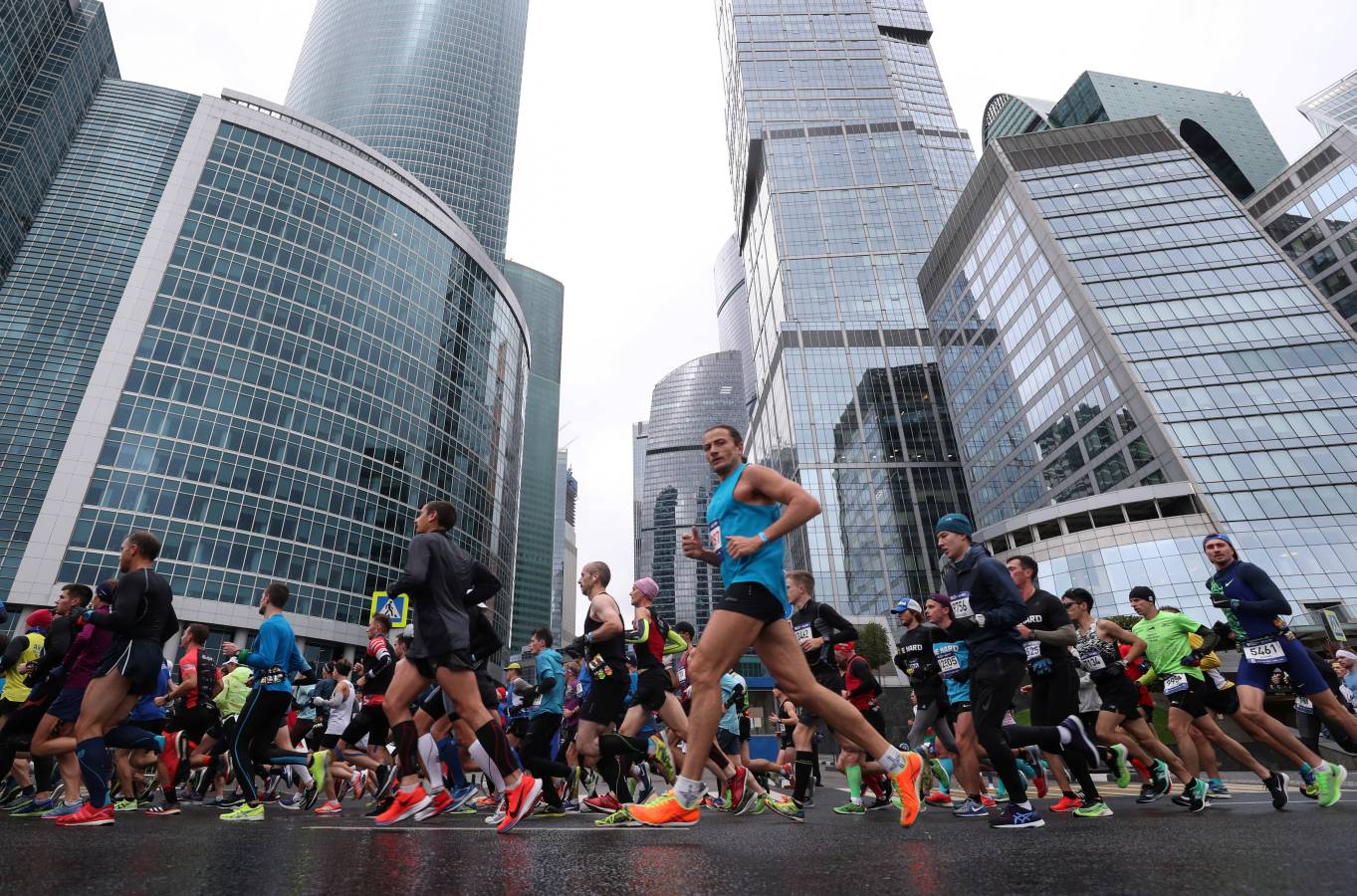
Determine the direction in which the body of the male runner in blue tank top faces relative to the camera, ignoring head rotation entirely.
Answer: to the viewer's left

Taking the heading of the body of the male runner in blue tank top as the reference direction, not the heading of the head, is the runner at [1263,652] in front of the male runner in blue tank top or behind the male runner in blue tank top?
behind

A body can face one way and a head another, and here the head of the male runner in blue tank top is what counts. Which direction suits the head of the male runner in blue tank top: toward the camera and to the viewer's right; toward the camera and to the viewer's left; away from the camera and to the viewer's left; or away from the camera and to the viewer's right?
toward the camera and to the viewer's left

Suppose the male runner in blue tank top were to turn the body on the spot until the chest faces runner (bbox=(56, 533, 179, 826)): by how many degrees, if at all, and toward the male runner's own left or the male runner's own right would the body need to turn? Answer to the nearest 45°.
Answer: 0° — they already face them

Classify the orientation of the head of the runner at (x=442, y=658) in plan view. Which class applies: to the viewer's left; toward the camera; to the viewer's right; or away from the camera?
to the viewer's left

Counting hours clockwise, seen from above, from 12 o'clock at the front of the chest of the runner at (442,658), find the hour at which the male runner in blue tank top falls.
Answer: The male runner in blue tank top is roughly at 6 o'clock from the runner.

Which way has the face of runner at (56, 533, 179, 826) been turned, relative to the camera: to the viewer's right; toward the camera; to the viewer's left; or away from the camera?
to the viewer's left

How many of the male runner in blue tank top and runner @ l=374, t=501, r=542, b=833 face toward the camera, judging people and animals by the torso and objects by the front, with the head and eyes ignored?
0

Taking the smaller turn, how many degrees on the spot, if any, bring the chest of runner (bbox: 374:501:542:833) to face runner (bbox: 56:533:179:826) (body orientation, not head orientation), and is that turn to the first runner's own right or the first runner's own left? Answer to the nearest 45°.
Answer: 0° — they already face them

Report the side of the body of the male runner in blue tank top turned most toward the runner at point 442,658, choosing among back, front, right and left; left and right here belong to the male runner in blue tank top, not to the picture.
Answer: front

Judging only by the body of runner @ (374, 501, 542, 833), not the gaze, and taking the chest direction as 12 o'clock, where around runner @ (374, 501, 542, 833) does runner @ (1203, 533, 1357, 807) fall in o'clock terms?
runner @ (1203, 533, 1357, 807) is roughly at 5 o'clock from runner @ (374, 501, 542, 833).

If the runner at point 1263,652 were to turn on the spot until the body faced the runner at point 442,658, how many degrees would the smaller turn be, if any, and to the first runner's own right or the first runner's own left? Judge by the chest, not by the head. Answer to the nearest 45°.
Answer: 0° — they already face them
